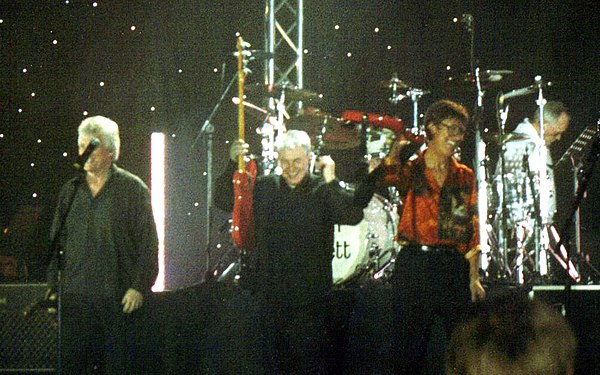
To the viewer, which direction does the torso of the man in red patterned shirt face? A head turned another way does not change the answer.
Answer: toward the camera

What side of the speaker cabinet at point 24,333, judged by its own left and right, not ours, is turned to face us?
front

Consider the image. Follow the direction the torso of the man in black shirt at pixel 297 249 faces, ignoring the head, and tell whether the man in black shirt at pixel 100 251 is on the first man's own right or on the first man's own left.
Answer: on the first man's own right

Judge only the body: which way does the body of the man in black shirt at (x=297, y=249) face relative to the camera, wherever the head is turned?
toward the camera

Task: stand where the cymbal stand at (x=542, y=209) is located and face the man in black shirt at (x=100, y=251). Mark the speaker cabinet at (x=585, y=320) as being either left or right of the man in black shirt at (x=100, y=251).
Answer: left

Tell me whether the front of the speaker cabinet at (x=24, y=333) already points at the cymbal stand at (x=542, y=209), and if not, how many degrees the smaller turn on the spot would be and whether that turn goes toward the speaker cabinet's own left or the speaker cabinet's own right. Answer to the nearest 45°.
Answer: approximately 90° to the speaker cabinet's own left

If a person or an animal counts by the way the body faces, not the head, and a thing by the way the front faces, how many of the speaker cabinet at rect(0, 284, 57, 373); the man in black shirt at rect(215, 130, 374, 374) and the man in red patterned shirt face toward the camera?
3

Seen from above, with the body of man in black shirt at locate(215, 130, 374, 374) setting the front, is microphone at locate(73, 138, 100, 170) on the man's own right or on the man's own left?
on the man's own right

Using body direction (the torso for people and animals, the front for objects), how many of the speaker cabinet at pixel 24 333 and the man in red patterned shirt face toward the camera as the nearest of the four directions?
2
